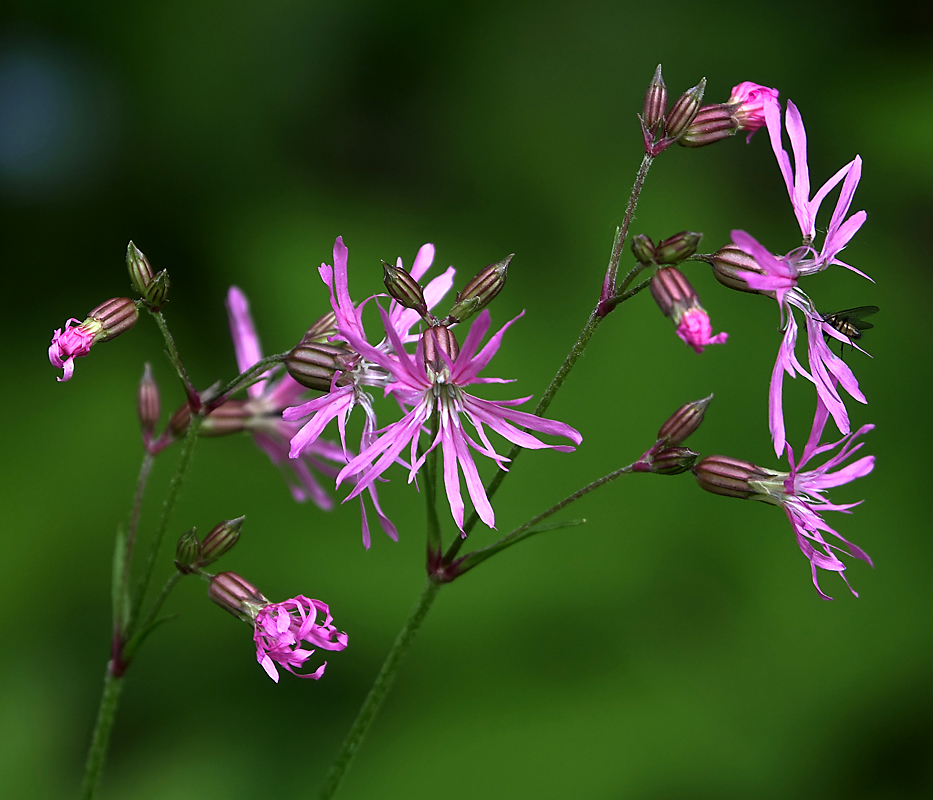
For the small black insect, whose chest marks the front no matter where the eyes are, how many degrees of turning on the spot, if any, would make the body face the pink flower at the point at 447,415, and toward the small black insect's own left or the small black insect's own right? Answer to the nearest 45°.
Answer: approximately 45° to the small black insect's own left

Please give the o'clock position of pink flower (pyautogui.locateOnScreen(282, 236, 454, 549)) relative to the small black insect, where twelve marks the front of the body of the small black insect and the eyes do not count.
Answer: The pink flower is roughly at 11 o'clock from the small black insect.

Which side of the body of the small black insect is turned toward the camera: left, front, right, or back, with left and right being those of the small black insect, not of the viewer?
left

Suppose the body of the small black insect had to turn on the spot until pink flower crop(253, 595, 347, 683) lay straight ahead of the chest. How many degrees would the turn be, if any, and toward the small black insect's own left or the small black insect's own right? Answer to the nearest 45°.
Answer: approximately 45° to the small black insect's own left
